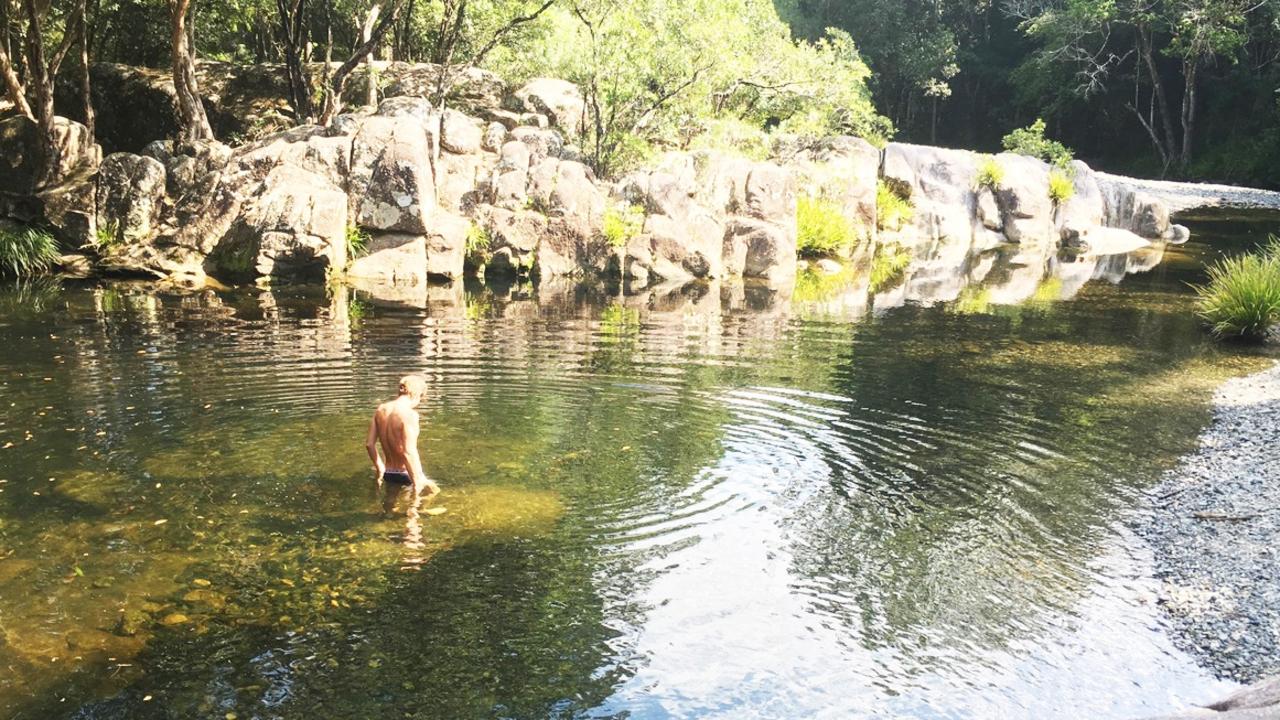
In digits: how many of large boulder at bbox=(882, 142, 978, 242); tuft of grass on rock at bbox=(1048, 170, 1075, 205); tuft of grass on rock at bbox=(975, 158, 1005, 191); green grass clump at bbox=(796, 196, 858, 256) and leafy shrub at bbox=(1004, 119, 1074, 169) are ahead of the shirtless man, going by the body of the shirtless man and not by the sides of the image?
5

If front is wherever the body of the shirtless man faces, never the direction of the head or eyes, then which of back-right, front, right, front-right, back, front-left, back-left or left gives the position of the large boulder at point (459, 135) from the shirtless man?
front-left

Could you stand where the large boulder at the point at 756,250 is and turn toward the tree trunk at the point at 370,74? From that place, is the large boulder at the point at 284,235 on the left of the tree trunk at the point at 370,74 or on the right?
left

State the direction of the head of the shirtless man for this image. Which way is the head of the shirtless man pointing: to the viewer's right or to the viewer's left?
to the viewer's right

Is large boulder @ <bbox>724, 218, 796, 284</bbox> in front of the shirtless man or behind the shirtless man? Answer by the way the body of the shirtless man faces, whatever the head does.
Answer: in front

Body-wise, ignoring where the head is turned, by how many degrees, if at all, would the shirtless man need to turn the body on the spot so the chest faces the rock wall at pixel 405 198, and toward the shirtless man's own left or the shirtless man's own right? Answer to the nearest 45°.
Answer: approximately 45° to the shirtless man's own left

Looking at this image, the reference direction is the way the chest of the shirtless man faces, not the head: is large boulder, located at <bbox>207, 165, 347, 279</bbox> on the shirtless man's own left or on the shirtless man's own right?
on the shirtless man's own left

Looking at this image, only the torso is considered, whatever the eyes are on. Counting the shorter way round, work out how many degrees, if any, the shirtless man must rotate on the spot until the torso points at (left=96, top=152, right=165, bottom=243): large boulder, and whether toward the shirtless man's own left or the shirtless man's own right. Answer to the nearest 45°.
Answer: approximately 45° to the shirtless man's own left

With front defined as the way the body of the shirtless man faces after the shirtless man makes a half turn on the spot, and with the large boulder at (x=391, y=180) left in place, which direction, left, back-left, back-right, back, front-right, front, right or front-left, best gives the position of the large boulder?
back-right

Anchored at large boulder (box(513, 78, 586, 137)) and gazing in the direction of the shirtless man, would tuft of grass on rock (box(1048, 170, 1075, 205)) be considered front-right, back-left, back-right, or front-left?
back-left

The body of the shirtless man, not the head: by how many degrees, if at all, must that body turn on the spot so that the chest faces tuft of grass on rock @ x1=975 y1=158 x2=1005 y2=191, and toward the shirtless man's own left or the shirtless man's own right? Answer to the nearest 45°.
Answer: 0° — they already face it

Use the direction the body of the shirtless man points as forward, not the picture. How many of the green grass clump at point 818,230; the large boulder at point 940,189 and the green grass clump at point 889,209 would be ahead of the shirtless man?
3

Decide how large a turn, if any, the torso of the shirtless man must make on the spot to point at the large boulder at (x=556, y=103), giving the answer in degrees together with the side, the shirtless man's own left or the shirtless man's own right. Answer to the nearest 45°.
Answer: approximately 45° to the shirtless man's own left

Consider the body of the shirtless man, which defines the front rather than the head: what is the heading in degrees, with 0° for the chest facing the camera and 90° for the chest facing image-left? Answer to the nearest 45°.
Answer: approximately 225°

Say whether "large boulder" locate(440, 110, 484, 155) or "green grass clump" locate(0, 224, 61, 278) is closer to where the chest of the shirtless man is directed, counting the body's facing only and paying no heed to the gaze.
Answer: the large boulder
